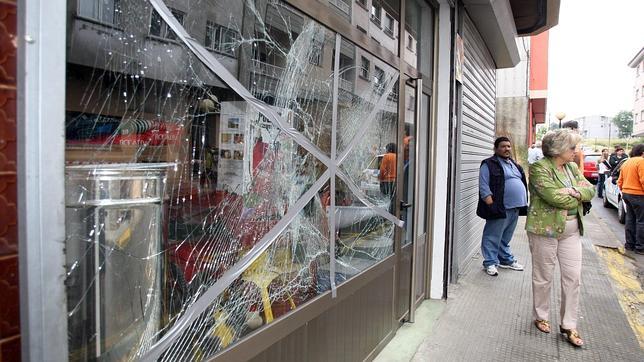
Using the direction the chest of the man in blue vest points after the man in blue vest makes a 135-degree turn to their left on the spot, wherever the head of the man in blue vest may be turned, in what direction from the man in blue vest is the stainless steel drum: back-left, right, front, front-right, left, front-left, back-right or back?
back

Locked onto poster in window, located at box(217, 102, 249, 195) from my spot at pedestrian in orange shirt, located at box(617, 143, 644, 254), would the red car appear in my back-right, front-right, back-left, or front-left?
back-right

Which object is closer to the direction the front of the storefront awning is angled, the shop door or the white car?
the white car

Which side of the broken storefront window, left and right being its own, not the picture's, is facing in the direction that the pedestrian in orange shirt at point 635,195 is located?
left

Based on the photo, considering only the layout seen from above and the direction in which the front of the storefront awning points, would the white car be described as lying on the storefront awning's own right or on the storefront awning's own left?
on the storefront awning's own left

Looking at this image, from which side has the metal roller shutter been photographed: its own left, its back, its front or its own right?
right

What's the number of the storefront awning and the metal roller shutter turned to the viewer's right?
2

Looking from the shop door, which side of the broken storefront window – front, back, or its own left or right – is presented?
left

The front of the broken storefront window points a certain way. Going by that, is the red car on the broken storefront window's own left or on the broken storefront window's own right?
on the broken storefront window's own left

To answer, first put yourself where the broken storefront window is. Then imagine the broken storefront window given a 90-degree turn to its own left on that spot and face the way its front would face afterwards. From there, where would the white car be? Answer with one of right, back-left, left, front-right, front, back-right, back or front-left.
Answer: front

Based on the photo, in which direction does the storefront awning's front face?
to the viewer's right
